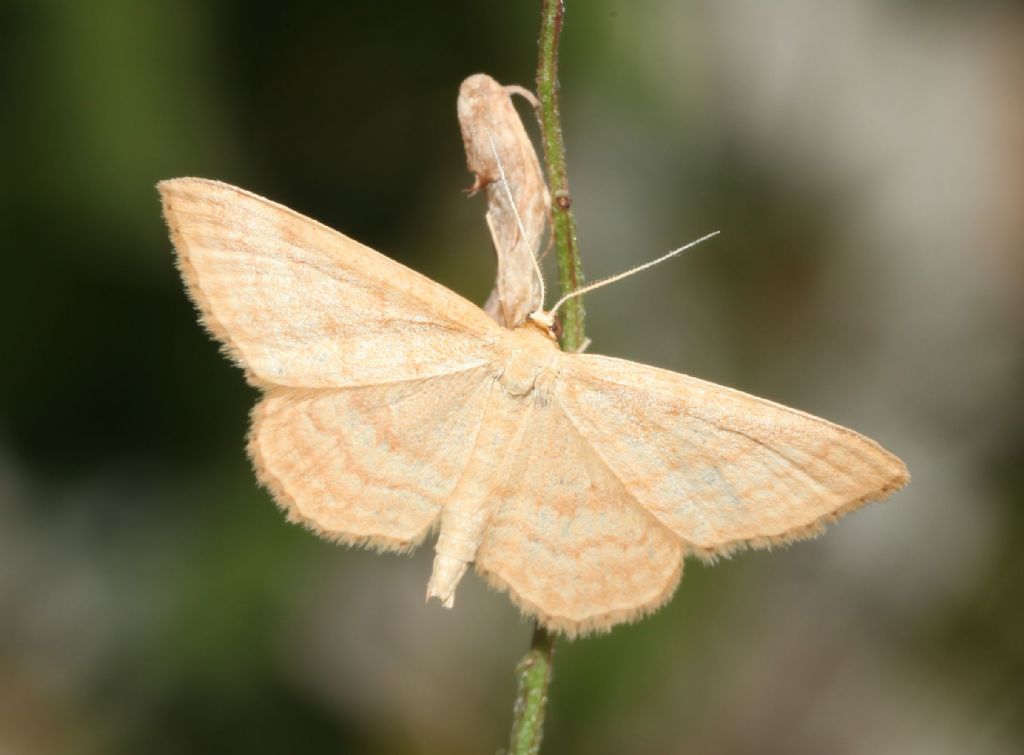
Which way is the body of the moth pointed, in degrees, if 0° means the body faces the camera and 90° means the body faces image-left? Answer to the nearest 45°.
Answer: approximately 180°
